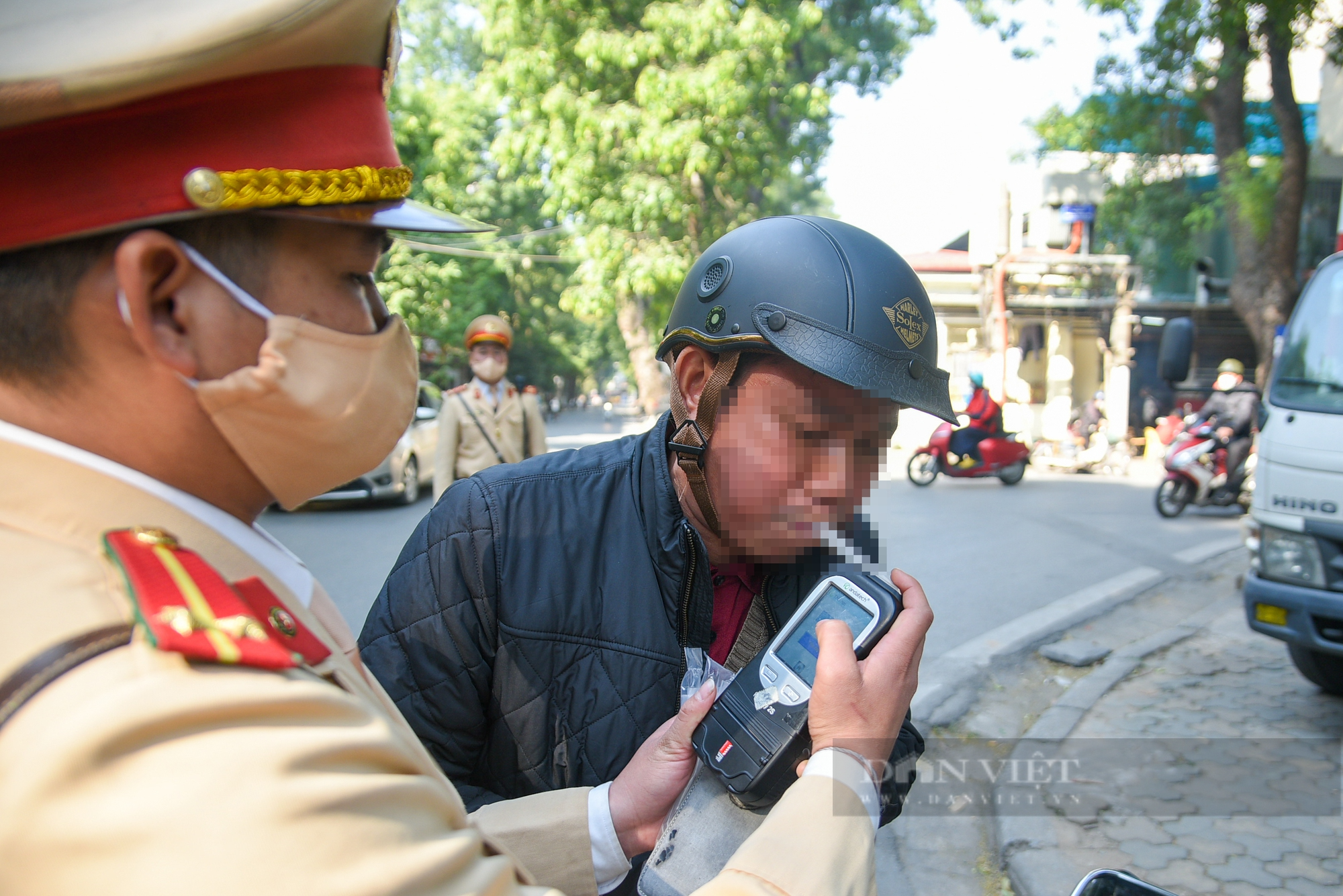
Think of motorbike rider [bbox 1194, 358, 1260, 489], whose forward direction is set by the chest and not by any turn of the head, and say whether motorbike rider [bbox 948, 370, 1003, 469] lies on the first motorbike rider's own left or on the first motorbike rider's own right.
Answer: on the first motorbike rider's own right

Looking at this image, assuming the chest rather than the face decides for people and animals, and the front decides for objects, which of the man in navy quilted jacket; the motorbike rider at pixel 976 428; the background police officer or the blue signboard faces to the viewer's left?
the motorbike rider

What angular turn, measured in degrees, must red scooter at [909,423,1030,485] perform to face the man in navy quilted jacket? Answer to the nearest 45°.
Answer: approximately 90° to its left

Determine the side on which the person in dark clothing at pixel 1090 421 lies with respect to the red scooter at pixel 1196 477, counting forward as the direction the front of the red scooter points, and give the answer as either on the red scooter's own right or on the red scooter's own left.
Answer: on the red scooter's own right

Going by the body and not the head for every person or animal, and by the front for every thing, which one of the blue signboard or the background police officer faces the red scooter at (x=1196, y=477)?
the blue signboard

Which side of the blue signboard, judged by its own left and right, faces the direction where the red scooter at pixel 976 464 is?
front

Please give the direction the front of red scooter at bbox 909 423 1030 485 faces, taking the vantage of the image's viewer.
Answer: facing to the left of the viewer

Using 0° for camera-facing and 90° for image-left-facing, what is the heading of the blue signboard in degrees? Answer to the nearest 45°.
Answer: approximately 0°

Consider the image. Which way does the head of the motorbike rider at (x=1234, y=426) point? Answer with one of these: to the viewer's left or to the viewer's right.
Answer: to the viewer's left

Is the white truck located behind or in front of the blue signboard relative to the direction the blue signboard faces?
in front
